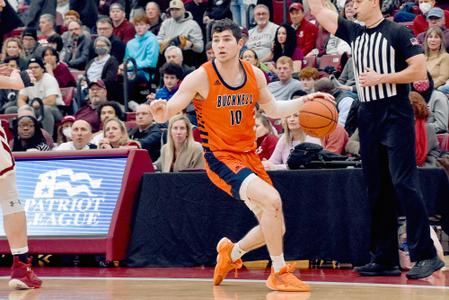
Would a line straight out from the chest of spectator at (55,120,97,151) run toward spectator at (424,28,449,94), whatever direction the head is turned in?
no

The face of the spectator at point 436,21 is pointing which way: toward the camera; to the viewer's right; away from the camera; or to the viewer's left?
toward the camera

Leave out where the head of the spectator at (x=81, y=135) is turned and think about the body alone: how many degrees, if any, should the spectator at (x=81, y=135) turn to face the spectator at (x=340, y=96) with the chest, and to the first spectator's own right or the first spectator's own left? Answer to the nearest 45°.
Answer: approximately 90° to the first spectator's own left

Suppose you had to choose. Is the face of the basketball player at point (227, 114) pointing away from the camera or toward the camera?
toward the camera

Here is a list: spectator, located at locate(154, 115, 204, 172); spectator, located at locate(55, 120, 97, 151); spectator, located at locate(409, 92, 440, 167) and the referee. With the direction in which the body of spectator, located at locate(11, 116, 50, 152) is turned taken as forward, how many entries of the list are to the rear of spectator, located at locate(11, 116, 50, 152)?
0

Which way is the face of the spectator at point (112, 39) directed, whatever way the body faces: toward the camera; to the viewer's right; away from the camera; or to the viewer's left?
toward the camera

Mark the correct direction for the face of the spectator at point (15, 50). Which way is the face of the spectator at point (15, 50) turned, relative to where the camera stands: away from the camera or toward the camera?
toward the camera

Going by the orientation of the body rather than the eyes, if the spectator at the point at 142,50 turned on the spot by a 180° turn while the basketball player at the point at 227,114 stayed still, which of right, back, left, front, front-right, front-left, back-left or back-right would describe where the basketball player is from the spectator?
back-right

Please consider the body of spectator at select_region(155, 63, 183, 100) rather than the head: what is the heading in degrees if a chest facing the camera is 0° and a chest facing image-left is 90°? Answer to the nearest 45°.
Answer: approximately 45°

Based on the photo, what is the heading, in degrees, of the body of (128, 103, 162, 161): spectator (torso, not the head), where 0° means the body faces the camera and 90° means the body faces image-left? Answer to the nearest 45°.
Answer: approximately 45°

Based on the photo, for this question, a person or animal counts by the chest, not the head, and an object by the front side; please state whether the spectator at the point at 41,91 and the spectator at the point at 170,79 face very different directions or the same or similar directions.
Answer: same or similar directions

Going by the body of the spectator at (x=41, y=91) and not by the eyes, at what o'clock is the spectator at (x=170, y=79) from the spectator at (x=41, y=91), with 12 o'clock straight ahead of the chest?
the spectator at (x=170, y=79) is roughly at 9 o'clock from the spectator at (x=41, y=91).

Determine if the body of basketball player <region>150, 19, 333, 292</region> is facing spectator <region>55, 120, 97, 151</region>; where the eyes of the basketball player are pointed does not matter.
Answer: no

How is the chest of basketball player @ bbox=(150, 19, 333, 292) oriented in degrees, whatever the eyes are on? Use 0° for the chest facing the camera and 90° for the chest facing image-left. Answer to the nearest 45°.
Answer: approximately 315°

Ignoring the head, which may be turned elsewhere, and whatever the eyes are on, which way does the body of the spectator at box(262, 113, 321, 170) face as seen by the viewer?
toward the camera

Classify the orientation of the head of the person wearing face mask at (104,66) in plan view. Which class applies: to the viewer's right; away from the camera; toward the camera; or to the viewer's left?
toward the camera

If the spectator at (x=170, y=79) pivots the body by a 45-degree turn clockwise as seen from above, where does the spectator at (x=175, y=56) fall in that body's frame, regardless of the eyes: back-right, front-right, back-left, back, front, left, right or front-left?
right
